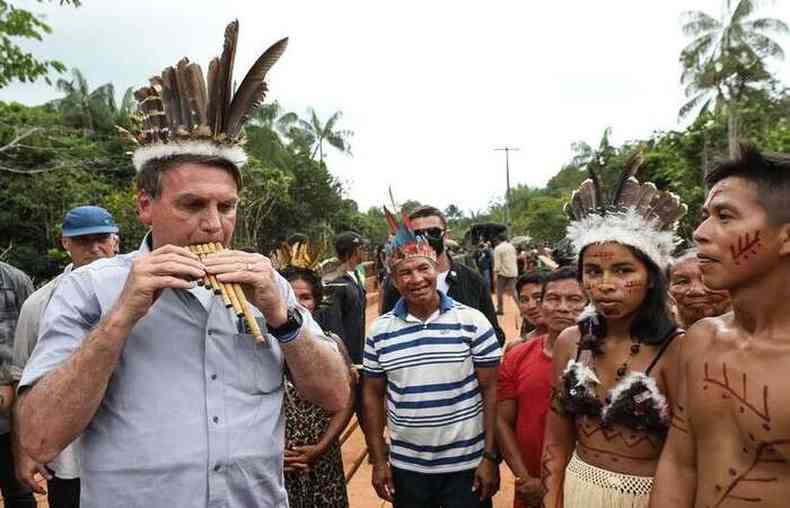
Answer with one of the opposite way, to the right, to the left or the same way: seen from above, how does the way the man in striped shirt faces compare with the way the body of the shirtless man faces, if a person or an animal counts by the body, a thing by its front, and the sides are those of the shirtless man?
to the left

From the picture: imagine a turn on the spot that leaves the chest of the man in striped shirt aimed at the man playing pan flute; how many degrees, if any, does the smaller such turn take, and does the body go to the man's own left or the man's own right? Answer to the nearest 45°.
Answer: approximately 45° to the man's own right

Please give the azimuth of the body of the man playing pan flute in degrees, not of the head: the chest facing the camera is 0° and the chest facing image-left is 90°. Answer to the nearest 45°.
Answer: approximately 315°

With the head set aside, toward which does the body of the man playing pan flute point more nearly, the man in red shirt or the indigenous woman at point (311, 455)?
the man in red shirt

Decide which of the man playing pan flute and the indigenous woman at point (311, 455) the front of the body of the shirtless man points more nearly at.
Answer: the man playing pan flute

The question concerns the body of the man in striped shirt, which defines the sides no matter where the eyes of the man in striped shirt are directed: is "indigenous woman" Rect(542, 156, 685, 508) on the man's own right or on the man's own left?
on the man's own left

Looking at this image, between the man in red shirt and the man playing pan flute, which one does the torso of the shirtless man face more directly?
the man playing pan flute

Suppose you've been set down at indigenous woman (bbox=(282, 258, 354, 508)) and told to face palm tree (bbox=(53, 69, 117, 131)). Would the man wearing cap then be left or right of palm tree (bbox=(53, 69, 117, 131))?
left

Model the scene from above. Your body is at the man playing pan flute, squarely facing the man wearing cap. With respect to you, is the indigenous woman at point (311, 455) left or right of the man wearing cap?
right

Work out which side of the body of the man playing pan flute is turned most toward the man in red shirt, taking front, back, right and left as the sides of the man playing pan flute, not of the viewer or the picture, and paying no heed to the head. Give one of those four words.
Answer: left

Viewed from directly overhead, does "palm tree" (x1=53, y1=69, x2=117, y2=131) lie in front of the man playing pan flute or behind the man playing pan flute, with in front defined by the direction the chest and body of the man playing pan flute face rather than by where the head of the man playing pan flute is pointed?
behind
